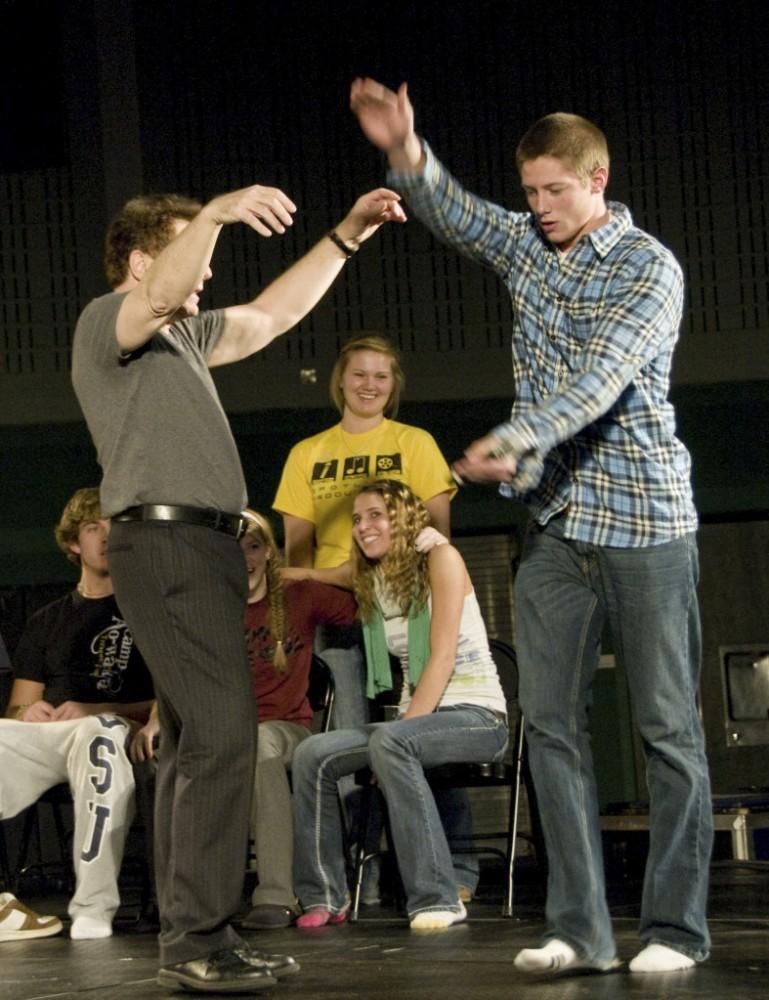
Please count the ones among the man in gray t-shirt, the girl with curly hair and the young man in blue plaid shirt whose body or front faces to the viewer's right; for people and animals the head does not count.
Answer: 1

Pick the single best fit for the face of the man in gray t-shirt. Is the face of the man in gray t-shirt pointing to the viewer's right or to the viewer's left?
to the viewer's right

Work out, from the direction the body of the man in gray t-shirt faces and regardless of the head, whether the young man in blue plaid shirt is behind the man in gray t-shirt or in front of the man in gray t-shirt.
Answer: in front

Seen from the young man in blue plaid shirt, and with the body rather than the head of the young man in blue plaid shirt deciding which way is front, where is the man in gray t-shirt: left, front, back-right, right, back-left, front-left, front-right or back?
front-right

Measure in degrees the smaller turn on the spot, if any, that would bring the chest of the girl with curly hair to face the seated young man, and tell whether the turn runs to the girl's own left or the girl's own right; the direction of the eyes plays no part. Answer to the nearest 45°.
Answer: approximately 90° to the girl's own right

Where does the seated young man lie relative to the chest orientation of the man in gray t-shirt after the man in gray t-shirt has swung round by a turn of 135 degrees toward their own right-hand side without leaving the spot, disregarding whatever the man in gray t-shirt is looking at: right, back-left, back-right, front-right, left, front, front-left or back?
back-right

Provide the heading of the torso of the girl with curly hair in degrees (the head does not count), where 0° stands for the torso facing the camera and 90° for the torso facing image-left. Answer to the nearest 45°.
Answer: approximately 45°

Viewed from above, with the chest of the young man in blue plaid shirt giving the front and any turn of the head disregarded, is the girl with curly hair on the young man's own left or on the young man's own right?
on the young man's own right

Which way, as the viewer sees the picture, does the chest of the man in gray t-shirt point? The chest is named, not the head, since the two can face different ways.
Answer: to the viewer's right

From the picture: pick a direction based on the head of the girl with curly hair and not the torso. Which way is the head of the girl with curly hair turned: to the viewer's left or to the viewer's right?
to the viewer's left

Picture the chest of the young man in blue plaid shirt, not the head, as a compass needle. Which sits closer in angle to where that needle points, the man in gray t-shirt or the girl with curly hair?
the man in gray t-shirt

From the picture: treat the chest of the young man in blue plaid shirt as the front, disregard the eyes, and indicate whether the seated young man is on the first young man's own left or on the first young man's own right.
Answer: on the first young man's own right

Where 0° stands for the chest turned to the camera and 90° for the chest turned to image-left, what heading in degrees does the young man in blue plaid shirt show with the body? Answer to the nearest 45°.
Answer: approximately 45°
